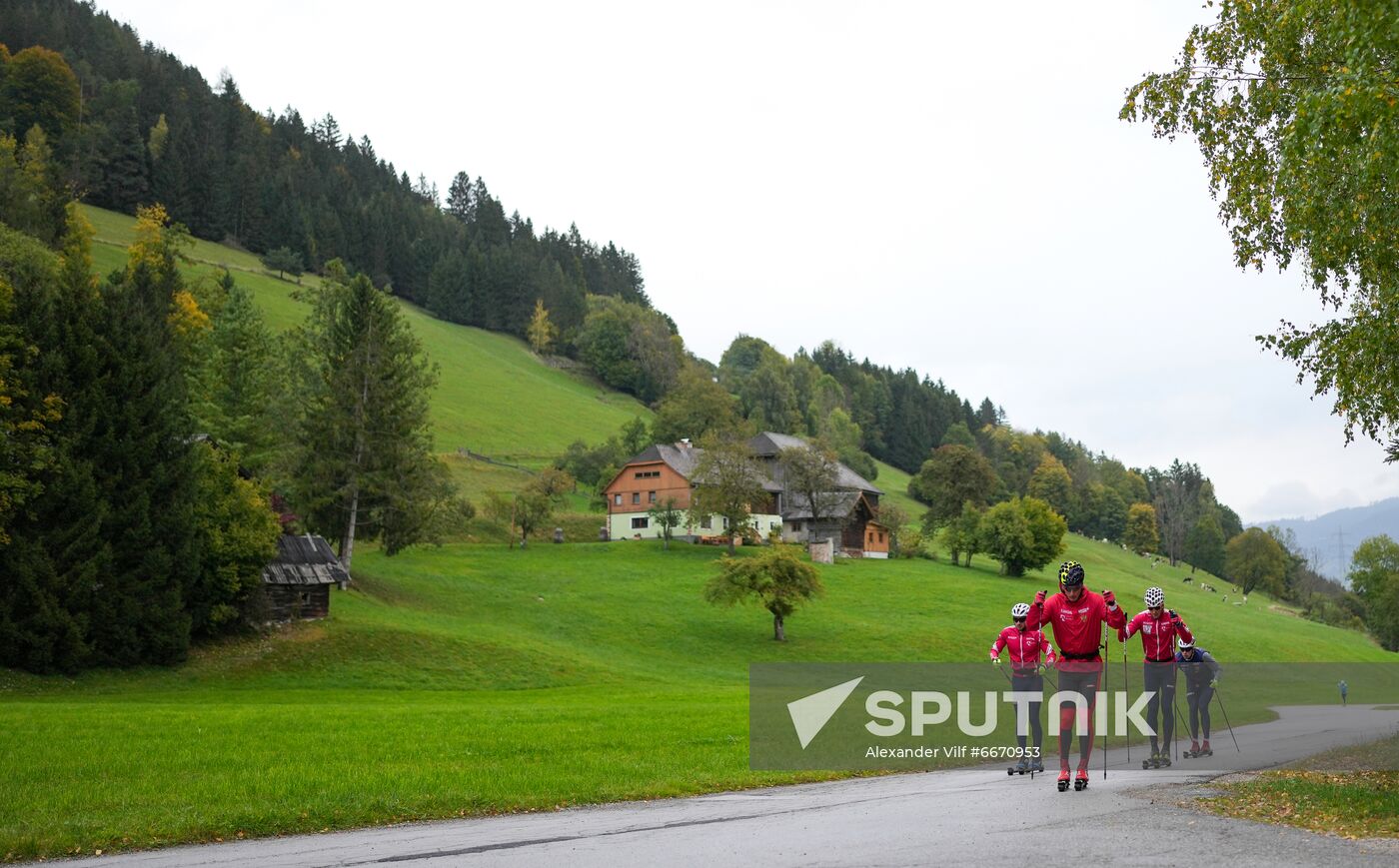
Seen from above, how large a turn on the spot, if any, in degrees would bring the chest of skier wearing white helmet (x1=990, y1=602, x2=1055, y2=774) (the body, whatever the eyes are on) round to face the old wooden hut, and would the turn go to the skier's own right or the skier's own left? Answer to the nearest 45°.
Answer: approximately 135° to the skier's own right

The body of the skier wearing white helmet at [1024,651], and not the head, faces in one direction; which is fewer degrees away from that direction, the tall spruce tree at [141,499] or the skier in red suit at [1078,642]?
the skier in red suit

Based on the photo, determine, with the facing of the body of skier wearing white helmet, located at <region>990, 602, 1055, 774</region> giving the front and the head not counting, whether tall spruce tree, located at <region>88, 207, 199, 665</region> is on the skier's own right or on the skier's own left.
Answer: on the skier's own right

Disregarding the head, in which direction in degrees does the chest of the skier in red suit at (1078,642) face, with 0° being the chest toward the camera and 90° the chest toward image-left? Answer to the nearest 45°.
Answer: approximately 0°

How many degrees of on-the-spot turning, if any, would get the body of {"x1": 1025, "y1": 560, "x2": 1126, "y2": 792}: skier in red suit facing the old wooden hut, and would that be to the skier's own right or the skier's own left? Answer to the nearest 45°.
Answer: approximately 135° to the skier's own right

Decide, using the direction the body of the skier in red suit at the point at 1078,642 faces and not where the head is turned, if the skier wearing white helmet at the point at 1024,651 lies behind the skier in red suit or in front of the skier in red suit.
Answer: behind

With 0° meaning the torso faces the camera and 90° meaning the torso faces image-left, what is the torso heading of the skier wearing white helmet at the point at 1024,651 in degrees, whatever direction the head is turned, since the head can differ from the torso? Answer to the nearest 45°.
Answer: approximately 0°
